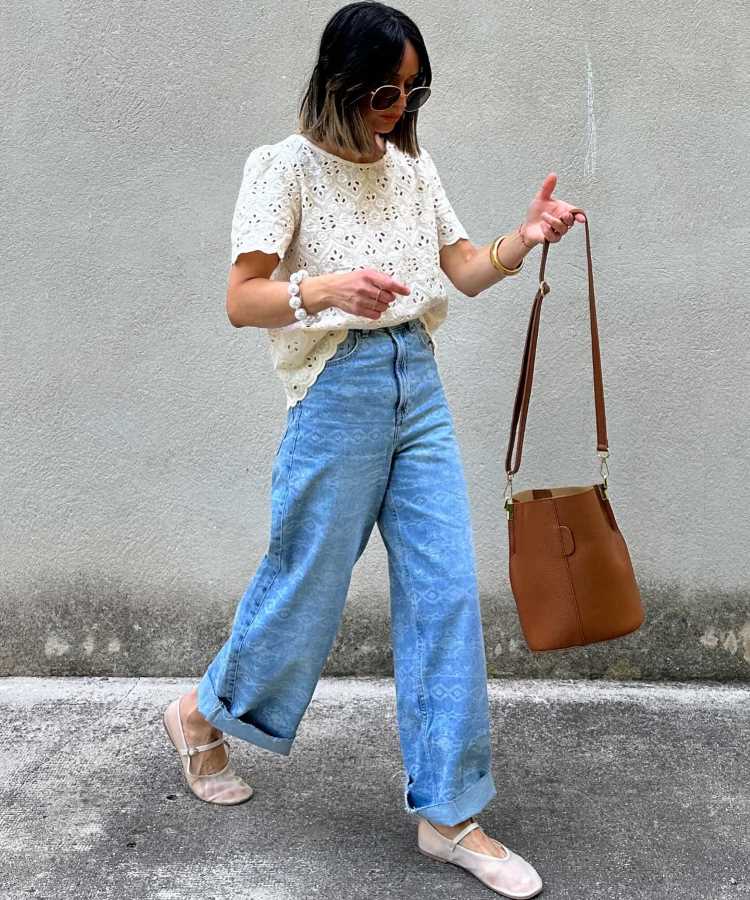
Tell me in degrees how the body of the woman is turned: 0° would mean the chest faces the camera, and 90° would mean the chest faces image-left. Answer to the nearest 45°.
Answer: approximately 315°
